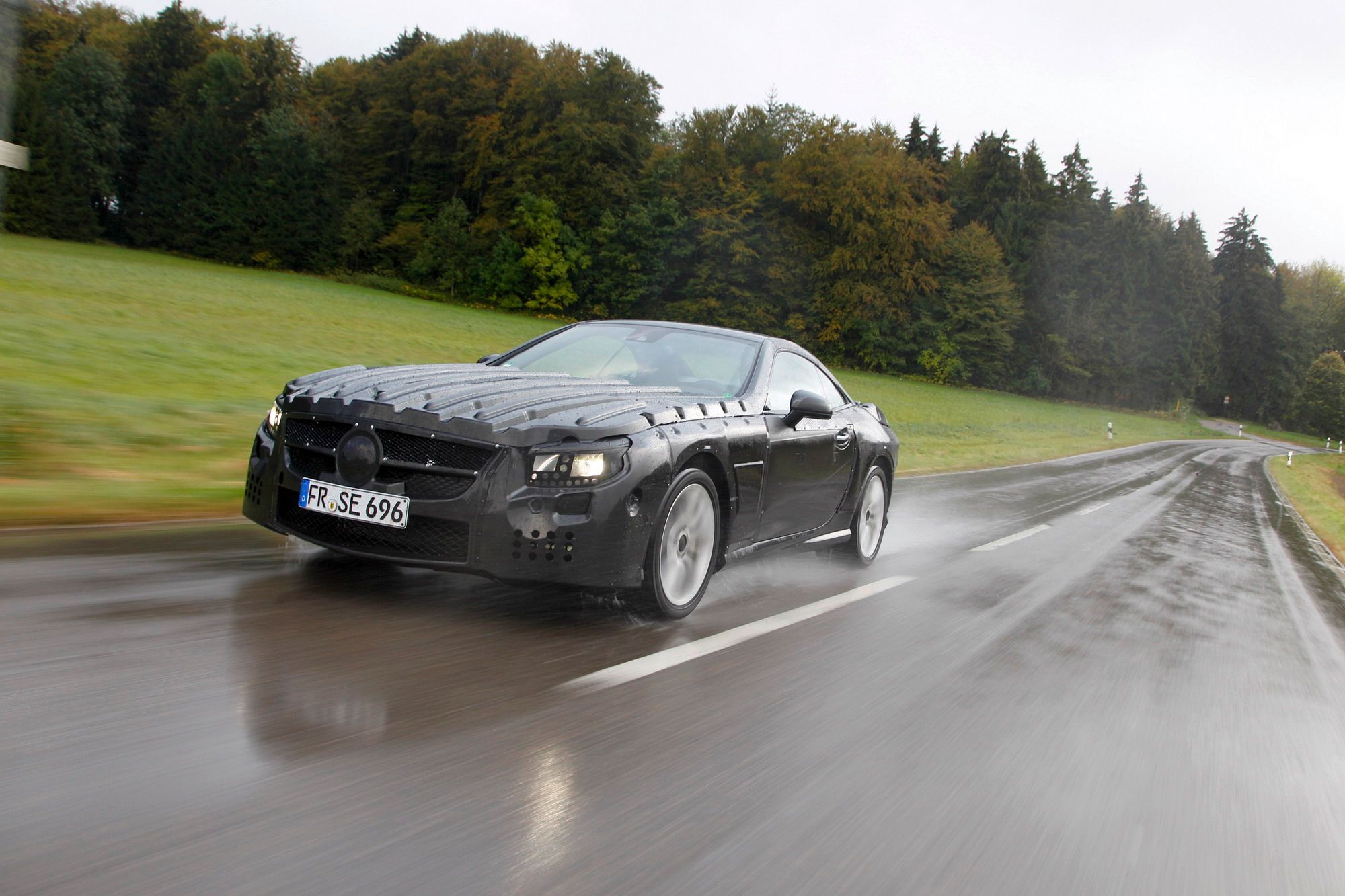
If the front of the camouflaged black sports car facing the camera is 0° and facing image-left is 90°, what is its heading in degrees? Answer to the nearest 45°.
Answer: approximately 45°
